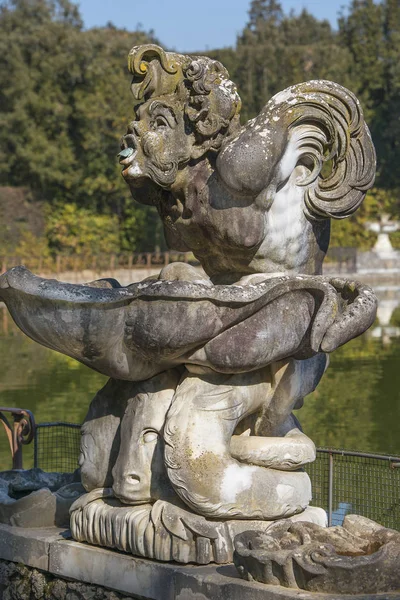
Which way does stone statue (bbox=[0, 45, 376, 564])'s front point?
to the viewer's left

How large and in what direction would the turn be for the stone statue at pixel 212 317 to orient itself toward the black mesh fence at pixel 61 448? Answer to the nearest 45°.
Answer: approximately 90° to its right

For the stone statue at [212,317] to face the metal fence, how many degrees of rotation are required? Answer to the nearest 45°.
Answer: approximately 90° to its right
